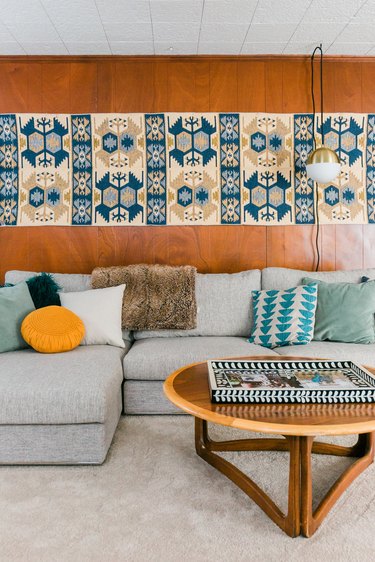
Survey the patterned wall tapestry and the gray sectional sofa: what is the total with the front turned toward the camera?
2

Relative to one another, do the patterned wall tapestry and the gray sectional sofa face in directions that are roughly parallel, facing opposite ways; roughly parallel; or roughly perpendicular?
roughly parallel

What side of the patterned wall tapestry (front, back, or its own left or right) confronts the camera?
front

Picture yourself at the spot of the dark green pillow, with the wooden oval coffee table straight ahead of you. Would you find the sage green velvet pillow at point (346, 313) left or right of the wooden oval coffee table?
left

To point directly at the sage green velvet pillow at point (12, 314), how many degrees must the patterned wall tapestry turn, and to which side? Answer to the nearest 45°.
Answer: approximately 45° to its right

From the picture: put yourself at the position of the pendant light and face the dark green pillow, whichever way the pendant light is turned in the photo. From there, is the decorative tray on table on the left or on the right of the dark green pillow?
left
